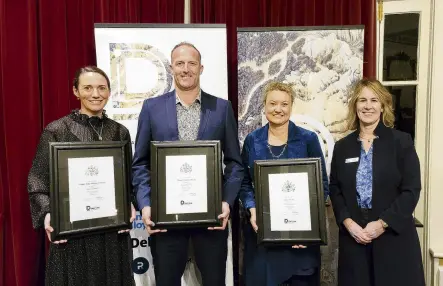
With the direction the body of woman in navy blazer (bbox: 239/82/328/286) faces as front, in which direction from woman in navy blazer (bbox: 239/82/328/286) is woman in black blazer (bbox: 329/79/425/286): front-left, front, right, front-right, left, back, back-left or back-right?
left

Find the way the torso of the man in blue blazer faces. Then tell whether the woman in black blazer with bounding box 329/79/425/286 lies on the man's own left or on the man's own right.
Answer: on the man's own left

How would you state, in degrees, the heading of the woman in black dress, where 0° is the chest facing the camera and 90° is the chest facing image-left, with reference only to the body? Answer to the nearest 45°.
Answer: approximately 315°

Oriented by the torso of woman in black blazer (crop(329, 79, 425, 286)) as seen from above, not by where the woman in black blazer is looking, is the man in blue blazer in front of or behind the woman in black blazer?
in front

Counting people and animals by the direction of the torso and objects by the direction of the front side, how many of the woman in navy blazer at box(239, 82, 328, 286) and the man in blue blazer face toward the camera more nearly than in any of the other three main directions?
2

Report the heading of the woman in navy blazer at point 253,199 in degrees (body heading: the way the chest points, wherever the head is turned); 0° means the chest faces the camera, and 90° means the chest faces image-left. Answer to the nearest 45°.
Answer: approximately 0°
